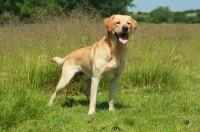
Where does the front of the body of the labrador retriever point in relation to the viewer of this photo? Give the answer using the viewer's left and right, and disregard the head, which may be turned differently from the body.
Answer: facing the viewer and to the right of the viewer
